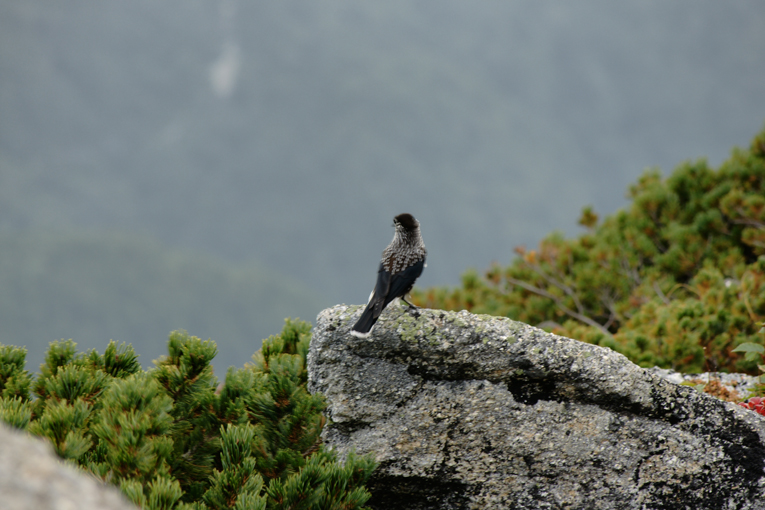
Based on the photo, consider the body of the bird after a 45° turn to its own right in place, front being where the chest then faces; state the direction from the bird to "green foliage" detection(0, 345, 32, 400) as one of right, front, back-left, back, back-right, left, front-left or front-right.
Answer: back

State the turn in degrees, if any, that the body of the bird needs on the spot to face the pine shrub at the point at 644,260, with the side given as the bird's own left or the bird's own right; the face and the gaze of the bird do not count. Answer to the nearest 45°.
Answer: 0° — it already faces it

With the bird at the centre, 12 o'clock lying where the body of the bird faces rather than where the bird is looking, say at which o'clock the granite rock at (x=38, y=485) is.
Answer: The granite rock is roughly at 5 o'clock from the bird.

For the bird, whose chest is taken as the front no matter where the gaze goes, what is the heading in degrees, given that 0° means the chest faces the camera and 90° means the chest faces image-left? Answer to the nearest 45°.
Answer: approximately 225°
